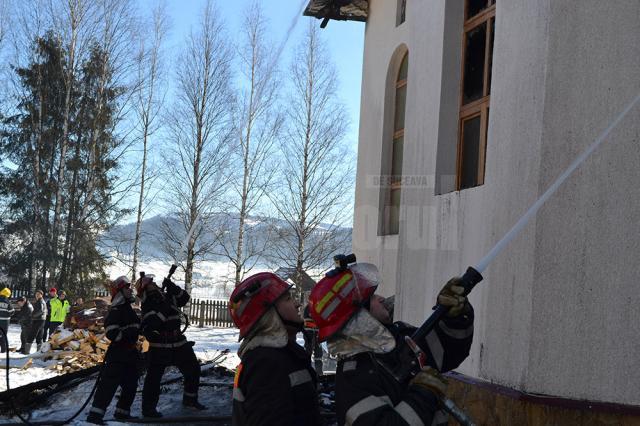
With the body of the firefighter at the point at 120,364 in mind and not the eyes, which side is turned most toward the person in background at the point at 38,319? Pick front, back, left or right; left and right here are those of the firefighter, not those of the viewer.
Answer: left

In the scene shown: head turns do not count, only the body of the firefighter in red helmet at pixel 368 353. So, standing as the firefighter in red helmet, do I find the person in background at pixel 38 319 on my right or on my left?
on my left

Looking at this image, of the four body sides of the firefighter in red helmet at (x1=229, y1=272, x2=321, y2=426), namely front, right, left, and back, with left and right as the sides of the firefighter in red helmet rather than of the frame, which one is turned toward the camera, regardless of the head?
right

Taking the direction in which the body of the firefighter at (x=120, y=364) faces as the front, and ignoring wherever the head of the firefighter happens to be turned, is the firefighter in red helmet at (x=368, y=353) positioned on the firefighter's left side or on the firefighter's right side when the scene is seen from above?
on the firefighter's right side

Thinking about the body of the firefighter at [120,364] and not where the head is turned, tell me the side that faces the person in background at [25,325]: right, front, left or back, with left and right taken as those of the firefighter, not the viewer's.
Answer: left

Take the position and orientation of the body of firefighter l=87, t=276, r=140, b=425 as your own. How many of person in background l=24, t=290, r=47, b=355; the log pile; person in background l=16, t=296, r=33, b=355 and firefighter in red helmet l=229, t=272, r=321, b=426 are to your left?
3

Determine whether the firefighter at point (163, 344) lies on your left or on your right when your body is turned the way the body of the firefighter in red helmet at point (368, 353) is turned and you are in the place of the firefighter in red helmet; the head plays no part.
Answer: on your left

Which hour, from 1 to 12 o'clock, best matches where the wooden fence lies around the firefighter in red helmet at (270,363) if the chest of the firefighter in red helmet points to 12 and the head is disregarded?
The wooden fence is roughly at 9 o'clock from the firefighter in red helmet.

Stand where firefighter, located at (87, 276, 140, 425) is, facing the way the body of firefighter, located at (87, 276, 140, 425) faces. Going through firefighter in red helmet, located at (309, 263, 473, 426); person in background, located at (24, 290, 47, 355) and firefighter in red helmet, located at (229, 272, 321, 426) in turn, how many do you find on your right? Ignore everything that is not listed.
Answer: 2

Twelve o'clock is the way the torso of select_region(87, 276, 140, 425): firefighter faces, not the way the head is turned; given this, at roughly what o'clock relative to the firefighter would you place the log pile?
The log pile is roughly at 9 o'clock from the firefighter.

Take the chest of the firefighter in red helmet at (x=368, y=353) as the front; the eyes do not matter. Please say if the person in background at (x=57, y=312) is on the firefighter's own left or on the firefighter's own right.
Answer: on the firefighter's own left

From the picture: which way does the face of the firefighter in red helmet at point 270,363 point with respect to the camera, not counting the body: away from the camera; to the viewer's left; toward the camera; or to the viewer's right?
to the viewer's right

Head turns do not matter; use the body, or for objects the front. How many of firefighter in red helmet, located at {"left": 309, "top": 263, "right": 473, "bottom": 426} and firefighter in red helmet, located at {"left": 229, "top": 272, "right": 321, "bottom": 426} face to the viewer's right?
2

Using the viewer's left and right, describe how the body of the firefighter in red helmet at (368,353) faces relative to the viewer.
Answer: facing to the right of the viewer

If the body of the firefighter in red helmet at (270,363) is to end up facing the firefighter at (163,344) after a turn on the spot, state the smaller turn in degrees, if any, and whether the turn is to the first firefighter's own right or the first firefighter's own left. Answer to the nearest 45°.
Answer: approximately 90° to the first firefighter's own left

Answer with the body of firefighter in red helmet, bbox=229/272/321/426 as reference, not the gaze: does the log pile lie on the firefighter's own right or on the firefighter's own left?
on the firefighter's own left
